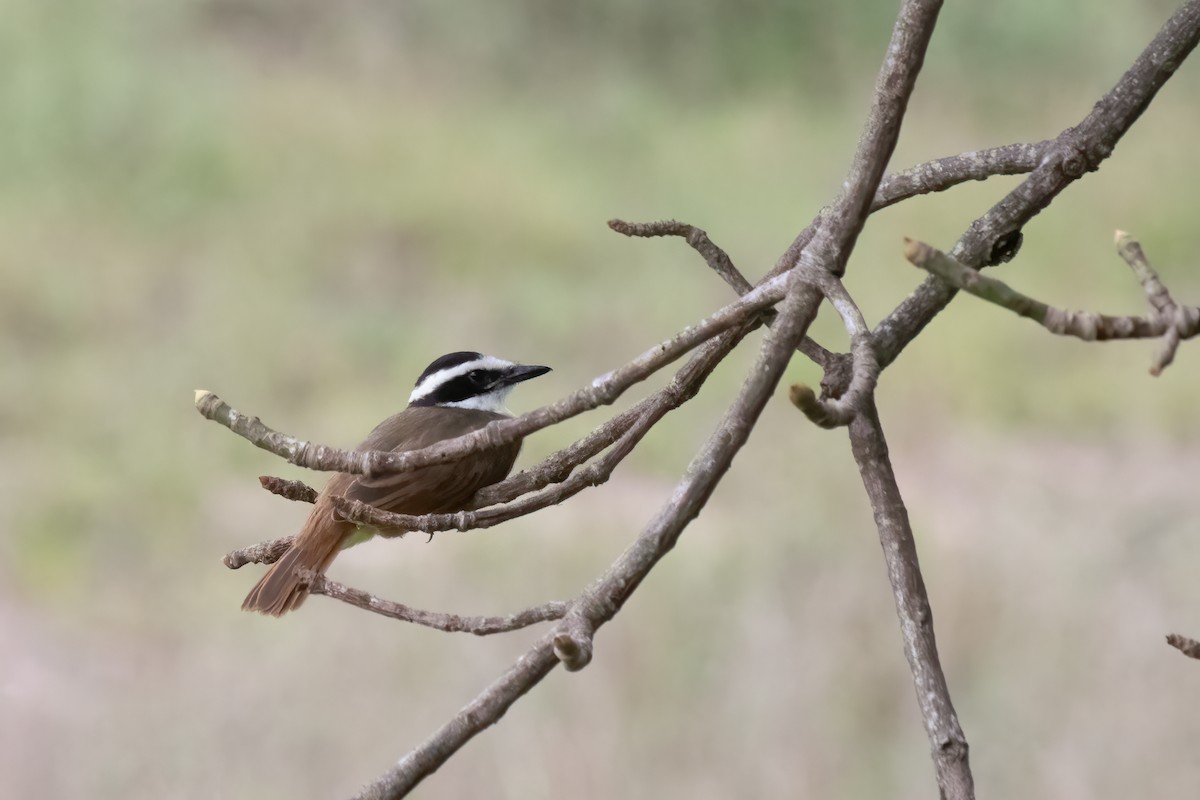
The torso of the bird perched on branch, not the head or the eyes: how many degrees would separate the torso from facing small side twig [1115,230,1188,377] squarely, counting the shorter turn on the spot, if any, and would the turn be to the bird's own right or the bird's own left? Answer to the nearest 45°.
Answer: approximately 90° to the bird's own right

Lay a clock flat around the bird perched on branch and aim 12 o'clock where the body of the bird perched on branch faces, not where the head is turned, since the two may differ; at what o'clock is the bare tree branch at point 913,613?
The bare tree branch is roughly at 3 o'clock from the bird perched on branch.

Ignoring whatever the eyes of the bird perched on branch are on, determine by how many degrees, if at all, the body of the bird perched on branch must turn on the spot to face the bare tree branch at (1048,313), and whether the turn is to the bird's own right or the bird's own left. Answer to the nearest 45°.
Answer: approximately 90° to the bird's own right

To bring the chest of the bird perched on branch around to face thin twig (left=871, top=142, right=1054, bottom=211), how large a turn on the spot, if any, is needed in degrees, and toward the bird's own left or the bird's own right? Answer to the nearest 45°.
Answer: approximately 90° to the bird's own right

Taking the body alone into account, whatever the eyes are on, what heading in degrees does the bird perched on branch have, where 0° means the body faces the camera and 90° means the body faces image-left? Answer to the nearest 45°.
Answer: approximately 225°
